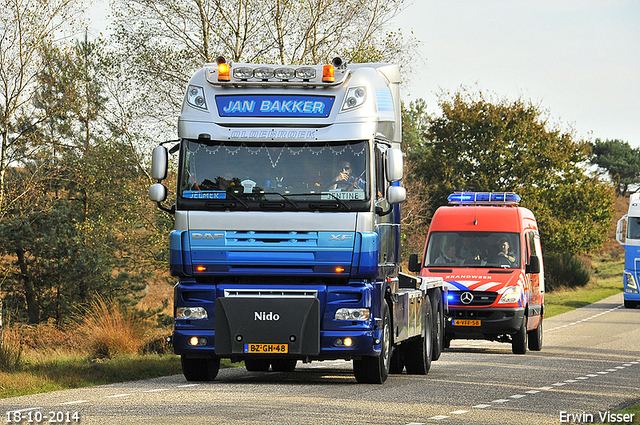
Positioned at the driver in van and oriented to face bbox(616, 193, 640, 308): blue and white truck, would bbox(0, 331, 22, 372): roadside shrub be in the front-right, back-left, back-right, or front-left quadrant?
back-left

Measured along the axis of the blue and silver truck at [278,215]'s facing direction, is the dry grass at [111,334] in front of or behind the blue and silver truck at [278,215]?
behind

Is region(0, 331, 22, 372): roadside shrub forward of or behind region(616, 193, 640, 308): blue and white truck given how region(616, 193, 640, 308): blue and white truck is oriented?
forward

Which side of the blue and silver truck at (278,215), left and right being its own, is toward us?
front

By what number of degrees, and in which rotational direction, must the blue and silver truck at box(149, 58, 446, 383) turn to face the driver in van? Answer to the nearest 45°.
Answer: approximately 135° to its left

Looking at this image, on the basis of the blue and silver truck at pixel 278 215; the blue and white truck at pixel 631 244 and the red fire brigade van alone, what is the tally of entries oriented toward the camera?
3

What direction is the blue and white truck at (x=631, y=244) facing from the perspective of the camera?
toward the camera

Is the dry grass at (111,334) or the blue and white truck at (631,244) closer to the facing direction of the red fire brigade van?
the dry grass

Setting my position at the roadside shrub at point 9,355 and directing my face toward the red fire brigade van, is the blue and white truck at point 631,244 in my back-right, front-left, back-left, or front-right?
front-left

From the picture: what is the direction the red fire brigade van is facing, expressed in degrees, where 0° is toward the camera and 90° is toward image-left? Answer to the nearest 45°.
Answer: approximately 0°

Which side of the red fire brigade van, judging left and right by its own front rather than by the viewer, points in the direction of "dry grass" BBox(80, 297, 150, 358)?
right

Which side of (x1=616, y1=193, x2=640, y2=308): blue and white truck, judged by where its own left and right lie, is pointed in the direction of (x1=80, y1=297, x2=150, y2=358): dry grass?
front

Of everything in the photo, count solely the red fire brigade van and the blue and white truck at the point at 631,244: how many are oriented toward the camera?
2

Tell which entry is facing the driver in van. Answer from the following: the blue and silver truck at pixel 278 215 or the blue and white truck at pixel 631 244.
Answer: the blue and white truck at pixel 631 244
